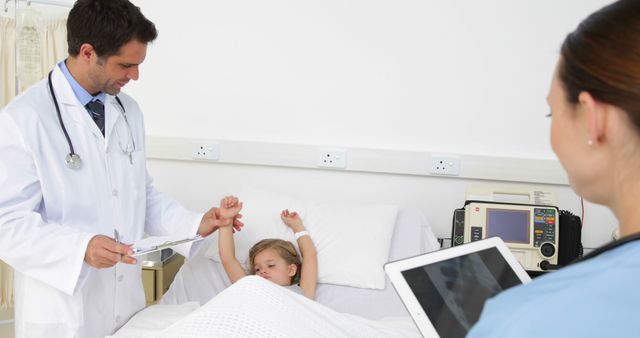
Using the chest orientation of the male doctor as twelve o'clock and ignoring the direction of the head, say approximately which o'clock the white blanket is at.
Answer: The white blanket is roughly at 12 o'clock from the male doctor.

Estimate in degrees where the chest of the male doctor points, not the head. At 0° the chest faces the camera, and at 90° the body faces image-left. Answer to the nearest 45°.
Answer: approximately 315°

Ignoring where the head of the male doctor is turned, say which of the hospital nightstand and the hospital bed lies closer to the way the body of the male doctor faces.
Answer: the hospital bed

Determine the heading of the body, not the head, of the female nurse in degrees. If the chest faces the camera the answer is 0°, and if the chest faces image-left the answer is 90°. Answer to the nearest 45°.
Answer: approximately 135°

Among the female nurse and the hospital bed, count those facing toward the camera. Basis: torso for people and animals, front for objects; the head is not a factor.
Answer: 1

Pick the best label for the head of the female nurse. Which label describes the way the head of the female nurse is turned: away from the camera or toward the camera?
away from the camera

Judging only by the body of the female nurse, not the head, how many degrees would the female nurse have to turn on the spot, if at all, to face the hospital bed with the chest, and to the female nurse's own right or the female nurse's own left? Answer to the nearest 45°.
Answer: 0° — they already face it

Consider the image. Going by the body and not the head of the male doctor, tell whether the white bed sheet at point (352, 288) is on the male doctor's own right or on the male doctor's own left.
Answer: on the male doctor's own left

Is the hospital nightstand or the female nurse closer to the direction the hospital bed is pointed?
the female nurse

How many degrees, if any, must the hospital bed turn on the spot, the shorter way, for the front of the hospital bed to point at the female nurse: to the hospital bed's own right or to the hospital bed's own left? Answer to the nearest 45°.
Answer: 0° — it already faces them

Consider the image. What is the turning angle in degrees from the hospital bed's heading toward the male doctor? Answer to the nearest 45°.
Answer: approximately 45° to its right

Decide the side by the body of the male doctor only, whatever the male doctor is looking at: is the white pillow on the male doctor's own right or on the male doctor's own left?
on the male doctor's own left

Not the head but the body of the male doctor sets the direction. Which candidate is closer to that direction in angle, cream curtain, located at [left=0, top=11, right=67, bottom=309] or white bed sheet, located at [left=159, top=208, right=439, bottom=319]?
the white bed sheet

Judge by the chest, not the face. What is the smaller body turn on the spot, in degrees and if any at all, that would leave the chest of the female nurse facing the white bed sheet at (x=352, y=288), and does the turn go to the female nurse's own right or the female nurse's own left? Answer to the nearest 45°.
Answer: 0° — they already face it
